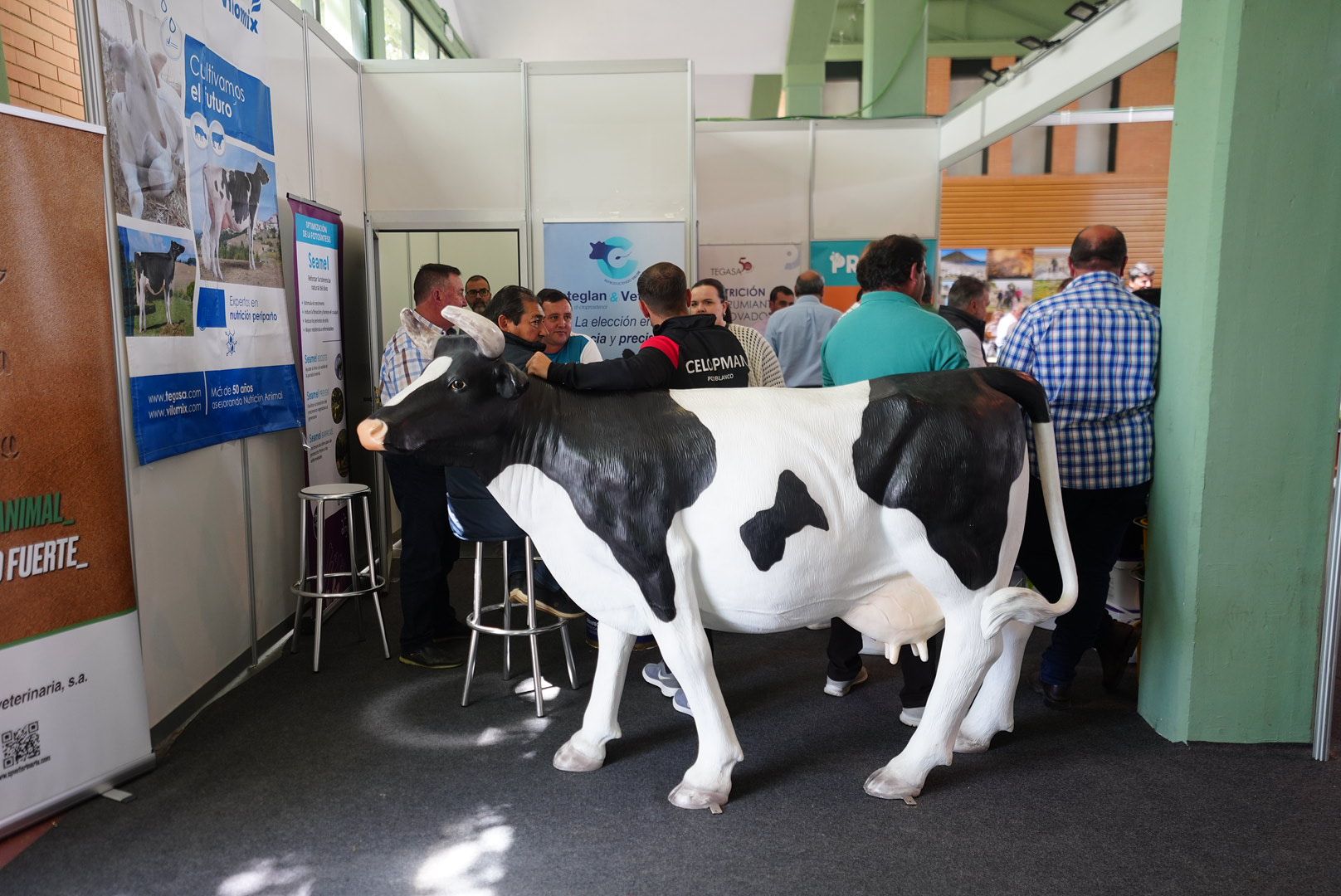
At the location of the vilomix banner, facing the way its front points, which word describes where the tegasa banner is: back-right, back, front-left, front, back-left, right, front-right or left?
left

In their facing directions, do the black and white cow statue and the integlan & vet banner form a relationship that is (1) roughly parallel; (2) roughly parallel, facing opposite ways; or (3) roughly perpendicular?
roughly perpendicular

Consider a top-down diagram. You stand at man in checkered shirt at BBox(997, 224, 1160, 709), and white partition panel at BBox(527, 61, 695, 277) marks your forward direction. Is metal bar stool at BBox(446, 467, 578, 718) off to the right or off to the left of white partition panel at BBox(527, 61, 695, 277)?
left

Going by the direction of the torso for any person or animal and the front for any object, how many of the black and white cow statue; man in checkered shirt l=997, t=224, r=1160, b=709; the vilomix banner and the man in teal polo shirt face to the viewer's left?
1

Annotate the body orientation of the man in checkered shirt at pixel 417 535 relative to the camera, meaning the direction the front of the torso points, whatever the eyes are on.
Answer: to the viewer's right

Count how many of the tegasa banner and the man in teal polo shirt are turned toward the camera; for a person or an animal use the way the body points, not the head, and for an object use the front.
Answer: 1

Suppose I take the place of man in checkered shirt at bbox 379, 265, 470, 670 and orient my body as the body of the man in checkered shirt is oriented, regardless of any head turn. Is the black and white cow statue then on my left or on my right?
on my right

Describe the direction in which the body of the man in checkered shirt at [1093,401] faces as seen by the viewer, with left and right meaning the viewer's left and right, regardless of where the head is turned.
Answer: facing away from the viewer

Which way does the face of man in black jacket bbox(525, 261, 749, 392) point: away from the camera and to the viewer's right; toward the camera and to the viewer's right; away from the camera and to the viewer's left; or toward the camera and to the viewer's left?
away from the camera and to the viewer's left

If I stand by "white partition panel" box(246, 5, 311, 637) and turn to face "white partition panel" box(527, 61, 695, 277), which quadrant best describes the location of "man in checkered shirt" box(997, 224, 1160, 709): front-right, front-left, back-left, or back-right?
front-right

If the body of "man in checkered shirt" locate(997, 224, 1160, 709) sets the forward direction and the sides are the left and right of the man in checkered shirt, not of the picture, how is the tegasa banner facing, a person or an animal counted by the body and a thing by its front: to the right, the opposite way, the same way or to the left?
the opposite way

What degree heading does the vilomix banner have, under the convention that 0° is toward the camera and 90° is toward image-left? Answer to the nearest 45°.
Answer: approximately 315°

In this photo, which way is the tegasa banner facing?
toward the camera

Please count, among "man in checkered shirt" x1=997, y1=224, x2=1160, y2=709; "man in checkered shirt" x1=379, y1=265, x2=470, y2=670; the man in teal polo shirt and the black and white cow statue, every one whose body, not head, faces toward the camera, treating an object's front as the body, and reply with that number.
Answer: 0

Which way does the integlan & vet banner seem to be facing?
toward the camera

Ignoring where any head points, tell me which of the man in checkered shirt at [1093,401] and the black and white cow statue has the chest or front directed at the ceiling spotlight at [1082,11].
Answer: the man in checkered shirt

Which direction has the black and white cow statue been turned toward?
to the viewer's left

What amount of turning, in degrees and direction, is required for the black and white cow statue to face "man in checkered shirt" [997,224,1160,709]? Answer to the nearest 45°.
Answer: approximately 135° to its right

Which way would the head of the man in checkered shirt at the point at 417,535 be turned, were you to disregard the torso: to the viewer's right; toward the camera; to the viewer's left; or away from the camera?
to the viewer's right

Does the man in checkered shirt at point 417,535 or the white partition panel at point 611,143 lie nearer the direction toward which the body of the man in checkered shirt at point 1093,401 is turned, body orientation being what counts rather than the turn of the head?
the white partition panel

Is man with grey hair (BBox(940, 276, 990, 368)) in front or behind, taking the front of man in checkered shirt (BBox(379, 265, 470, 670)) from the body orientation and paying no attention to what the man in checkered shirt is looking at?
in front
